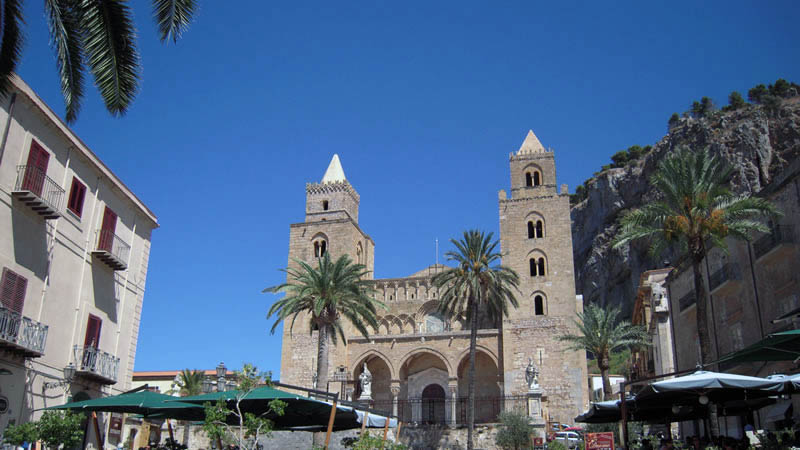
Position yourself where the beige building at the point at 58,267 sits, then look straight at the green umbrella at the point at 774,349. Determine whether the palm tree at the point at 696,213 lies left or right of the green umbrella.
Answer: left

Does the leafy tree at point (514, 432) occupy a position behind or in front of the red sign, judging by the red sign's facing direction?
behind

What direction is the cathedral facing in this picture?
toward the camera

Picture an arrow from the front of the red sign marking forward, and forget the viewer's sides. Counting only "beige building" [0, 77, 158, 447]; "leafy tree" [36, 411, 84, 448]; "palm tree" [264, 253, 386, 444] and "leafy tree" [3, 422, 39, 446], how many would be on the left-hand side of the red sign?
0

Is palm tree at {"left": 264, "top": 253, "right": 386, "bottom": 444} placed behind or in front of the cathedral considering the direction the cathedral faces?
in front

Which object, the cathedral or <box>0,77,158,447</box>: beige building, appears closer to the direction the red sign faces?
the beige building

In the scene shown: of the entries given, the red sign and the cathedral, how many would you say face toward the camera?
2

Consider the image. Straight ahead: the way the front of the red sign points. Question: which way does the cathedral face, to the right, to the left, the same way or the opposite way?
the same way

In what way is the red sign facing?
toward the camera

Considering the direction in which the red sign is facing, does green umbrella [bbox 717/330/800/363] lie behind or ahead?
ahead

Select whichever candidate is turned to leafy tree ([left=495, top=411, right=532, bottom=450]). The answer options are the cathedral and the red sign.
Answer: the cathedral

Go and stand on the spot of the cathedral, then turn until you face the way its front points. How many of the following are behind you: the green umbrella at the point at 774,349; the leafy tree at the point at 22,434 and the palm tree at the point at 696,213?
0

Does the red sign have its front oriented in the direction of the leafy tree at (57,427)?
no

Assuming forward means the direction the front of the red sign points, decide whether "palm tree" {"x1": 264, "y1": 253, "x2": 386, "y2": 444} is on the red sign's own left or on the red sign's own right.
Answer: on the red sign's own right

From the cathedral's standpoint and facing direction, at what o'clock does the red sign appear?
The red sign is roughly at 12 o'clock from the cathedral.
